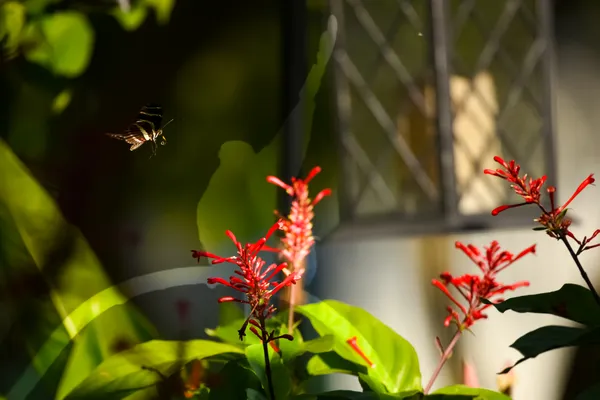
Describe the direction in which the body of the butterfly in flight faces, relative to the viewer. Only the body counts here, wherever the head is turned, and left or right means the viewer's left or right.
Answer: facing to the right of the viewer
